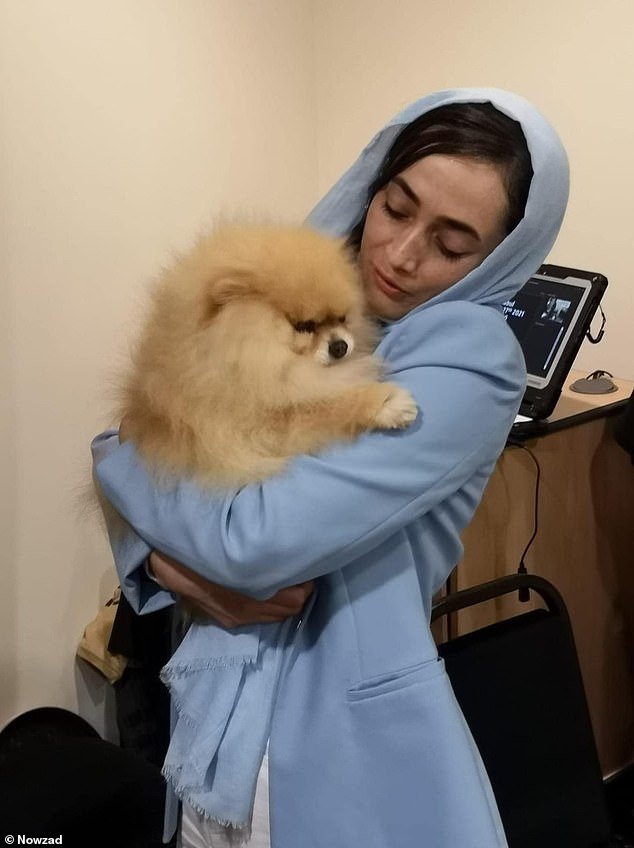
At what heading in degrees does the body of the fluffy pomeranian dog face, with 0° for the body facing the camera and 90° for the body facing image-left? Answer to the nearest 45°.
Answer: approximately 315°

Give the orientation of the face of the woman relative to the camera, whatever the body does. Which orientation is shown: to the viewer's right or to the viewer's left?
to the viewer's left

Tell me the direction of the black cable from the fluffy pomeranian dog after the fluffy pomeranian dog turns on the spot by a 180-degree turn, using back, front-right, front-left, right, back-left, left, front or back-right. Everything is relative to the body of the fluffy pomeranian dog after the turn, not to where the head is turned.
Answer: right

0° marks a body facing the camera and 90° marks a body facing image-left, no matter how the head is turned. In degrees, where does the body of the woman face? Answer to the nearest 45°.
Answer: approximately 90°

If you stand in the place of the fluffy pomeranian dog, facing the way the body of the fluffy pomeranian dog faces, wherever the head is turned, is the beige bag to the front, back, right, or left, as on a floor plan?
back

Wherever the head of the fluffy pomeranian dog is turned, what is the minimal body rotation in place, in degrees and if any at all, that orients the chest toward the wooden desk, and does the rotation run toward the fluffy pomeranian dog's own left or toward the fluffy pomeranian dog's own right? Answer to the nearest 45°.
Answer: approximately 90° to the fluffy pomeranian dog's own left

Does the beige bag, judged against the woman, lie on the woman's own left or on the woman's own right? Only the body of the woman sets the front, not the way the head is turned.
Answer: on the woman's own right
